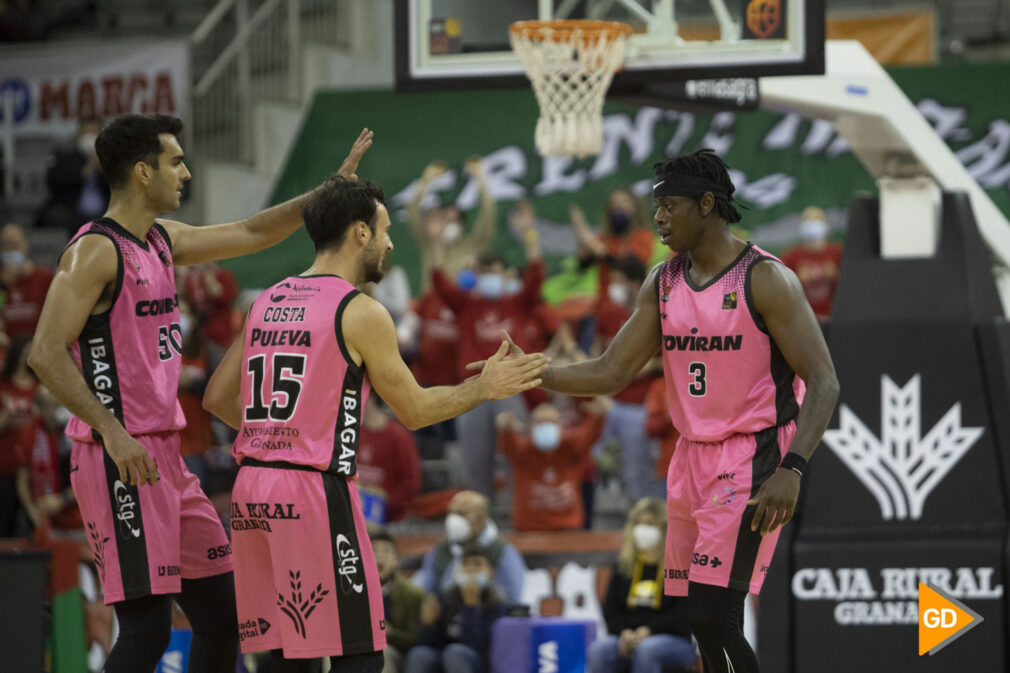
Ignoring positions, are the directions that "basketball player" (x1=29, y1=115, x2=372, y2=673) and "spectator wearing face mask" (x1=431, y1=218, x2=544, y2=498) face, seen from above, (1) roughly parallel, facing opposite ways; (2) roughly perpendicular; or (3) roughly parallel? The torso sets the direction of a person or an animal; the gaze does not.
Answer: roughly perpendicular

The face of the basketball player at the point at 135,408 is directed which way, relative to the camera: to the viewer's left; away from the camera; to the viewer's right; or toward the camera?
to the viewer's right

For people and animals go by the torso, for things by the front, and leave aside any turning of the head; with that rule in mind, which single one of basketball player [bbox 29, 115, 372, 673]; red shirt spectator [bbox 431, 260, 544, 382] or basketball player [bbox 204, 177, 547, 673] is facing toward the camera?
the red shirt spectator

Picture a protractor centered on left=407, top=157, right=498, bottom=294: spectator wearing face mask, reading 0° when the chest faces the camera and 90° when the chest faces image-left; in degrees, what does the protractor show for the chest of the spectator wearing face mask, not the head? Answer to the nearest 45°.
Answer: approximately 0°

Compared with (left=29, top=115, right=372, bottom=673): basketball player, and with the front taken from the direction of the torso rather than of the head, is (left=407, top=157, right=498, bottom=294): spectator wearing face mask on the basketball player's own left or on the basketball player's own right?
on the basketball player's own left

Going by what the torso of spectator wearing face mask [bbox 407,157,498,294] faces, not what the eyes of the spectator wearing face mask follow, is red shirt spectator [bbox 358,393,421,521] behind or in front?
in front

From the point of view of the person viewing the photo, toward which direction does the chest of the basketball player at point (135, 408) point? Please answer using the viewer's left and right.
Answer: facing to the right of the viewer

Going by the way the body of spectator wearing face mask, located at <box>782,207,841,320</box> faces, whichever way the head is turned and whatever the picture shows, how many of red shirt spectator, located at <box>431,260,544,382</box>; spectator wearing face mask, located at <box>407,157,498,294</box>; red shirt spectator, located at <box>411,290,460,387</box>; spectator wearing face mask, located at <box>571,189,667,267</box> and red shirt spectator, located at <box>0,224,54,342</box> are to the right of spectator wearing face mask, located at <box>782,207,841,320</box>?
5

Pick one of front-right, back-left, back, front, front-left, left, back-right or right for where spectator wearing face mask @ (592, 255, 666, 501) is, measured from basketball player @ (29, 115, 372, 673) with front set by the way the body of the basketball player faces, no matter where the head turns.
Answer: front-left

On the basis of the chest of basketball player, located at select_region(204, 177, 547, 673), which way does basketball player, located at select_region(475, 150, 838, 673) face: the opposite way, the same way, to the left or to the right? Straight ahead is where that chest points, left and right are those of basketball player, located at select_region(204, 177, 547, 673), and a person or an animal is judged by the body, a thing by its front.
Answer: the opposite way

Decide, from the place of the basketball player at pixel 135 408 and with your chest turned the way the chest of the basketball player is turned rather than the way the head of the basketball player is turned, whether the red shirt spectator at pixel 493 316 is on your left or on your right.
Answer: on your left

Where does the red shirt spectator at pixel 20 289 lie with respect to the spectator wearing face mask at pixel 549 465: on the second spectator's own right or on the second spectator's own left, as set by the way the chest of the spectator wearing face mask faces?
on the second spectator's own right
